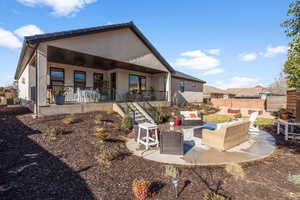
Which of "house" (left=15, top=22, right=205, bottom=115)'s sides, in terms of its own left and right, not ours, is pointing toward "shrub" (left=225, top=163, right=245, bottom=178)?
front

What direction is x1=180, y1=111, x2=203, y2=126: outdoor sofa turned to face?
toward the camera

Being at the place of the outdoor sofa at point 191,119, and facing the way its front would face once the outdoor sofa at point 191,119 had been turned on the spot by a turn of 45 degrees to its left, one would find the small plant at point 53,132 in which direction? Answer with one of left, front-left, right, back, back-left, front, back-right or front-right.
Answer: right

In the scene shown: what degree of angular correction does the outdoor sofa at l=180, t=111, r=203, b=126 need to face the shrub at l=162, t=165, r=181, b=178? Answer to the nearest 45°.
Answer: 0° — it already faces it

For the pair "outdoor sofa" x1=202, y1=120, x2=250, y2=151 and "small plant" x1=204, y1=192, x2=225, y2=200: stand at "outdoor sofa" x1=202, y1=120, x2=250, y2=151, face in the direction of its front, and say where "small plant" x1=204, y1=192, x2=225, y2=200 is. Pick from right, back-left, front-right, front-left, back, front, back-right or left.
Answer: back-left

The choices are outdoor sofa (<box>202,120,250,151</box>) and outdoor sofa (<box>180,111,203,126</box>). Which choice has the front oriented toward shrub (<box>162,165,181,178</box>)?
outdoor sofa (<box>180,111,203,126</box>)

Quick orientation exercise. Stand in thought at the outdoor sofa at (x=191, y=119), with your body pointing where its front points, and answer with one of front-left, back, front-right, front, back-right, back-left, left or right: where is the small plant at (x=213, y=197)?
front

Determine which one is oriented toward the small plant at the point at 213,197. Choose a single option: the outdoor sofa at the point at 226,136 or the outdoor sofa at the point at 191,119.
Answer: the outdoor sofa at the point at 191,119

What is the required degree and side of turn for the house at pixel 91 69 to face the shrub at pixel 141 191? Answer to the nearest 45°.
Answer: approximately 45° to its right

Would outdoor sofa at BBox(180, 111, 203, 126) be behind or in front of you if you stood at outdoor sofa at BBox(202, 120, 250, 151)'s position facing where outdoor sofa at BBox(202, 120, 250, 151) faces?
in front

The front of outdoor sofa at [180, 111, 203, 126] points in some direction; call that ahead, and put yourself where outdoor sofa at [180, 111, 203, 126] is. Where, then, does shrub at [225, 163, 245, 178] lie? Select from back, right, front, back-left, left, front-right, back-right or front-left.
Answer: front

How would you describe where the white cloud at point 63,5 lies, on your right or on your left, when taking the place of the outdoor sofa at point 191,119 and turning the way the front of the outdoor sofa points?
on your right

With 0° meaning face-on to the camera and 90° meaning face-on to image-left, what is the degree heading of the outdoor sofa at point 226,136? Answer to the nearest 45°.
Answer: approximately 135°

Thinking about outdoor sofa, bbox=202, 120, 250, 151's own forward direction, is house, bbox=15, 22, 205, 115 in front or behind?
in front

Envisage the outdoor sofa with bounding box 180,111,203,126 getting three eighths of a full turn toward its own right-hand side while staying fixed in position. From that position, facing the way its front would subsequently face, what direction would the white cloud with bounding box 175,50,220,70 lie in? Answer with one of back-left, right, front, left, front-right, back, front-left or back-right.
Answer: front-right
